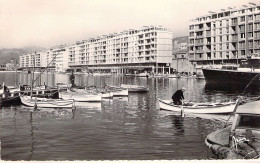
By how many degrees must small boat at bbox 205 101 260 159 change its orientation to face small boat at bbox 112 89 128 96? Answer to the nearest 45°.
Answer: approximately 45° to its right
